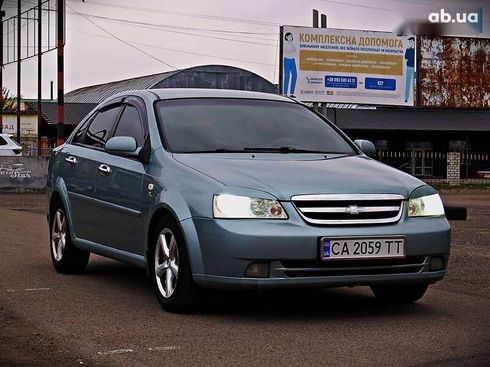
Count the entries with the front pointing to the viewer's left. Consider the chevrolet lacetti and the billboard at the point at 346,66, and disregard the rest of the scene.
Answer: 0

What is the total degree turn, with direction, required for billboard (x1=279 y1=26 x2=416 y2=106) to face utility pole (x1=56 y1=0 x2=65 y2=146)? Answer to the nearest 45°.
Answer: approximately 45° to its right

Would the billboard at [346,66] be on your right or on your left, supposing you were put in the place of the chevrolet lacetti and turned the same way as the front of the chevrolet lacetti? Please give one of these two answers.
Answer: on your left

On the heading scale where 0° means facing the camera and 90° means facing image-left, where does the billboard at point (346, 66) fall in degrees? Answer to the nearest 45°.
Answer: approximately 0°

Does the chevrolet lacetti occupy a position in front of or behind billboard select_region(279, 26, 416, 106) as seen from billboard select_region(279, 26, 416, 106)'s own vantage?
in front

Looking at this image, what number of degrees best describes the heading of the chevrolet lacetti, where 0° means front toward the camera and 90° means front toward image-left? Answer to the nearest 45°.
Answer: approximately 315°

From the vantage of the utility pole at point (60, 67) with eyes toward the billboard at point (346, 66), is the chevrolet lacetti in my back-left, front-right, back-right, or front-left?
back-right

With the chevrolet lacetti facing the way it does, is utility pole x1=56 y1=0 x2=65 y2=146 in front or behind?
behind
